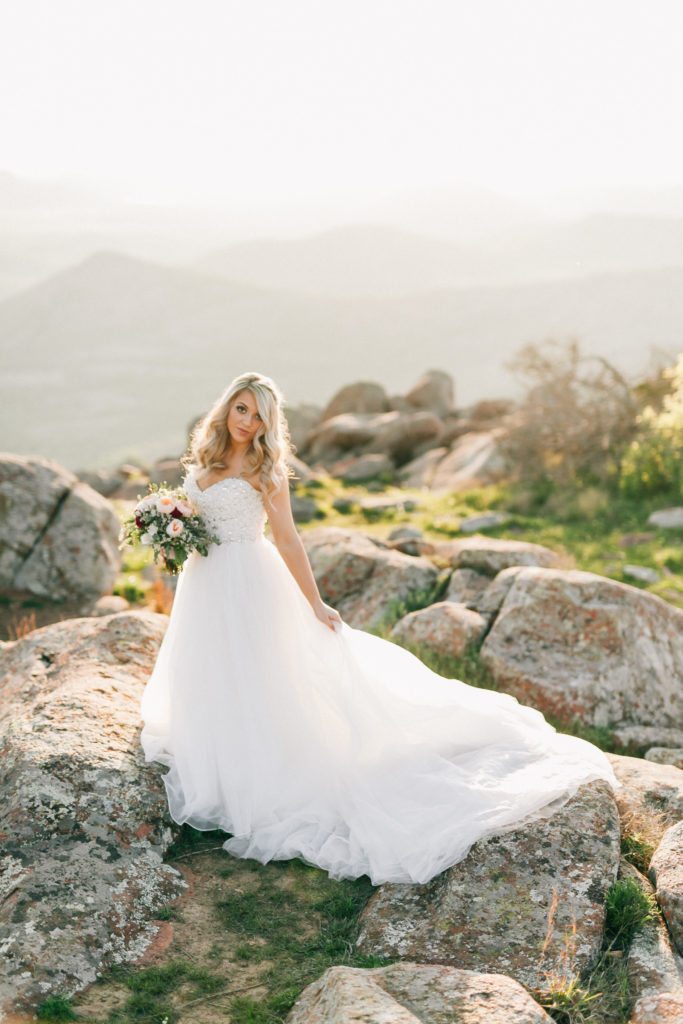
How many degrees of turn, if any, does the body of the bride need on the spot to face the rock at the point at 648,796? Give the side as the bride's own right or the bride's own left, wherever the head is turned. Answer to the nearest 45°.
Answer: approximately 135° to the bride's own left

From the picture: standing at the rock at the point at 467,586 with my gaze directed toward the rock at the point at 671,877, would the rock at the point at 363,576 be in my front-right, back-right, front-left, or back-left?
back-right

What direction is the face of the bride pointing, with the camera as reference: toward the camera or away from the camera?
toward the camera

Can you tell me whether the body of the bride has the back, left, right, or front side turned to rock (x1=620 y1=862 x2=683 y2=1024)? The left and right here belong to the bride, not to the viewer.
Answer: left

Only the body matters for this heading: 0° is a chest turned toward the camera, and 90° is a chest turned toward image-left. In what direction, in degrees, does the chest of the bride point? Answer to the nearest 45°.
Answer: approximately 45°

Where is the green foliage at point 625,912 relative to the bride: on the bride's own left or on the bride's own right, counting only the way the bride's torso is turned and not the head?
on the bride's own left

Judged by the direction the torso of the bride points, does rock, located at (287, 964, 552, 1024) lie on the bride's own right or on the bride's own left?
on the bride's own left

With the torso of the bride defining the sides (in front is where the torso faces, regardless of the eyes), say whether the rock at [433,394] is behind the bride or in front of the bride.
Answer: behind
